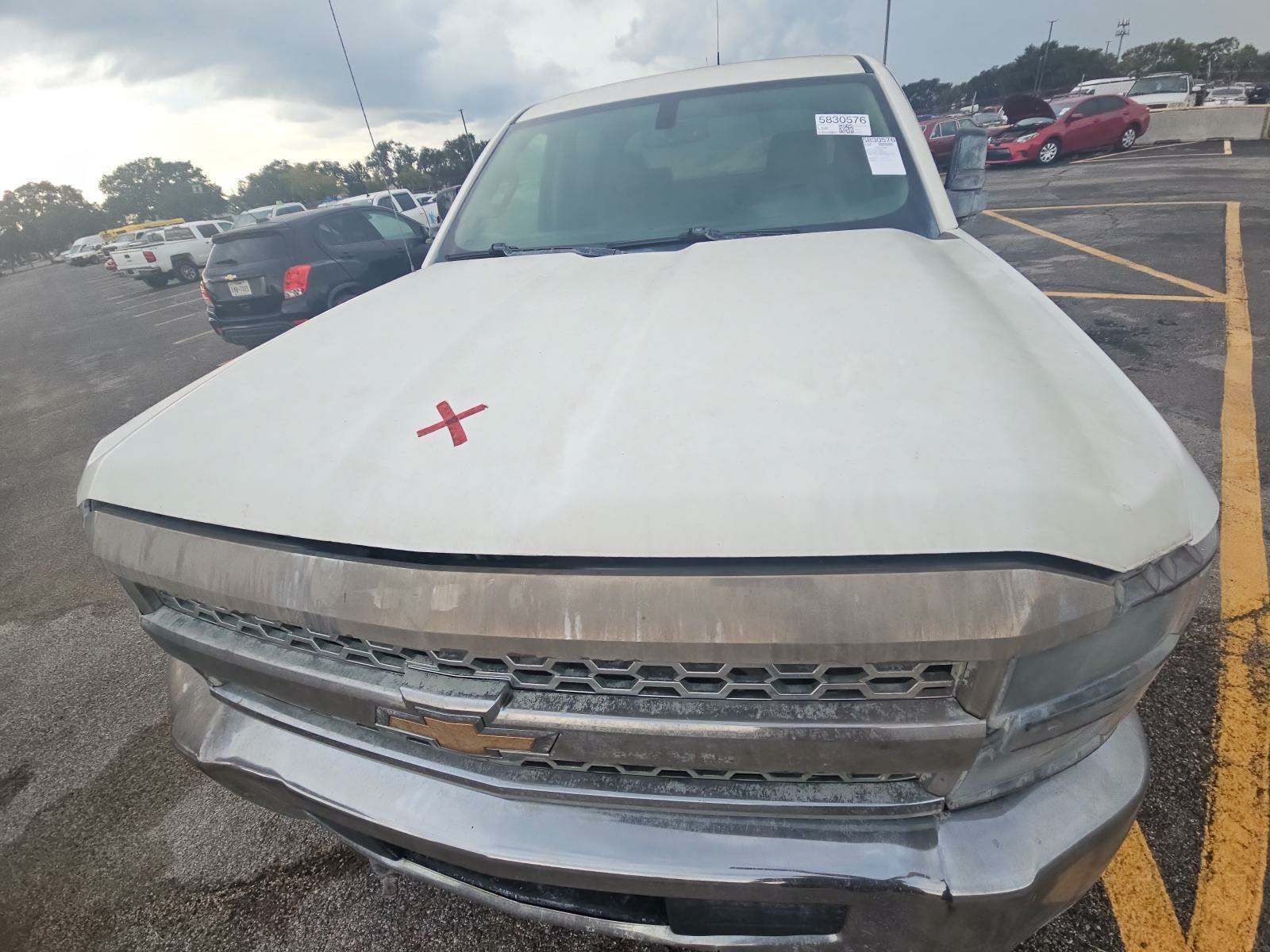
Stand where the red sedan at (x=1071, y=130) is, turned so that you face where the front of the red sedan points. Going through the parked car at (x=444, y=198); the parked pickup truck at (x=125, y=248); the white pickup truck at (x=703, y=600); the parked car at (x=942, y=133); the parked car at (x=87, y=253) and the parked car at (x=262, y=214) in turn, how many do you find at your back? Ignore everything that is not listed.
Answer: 0

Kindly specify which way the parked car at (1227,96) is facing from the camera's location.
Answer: facing the viewer

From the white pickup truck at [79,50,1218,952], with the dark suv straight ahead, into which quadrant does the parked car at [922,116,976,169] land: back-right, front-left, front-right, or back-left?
front-right

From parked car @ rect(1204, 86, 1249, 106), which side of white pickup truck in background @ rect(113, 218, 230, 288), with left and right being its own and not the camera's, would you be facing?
right

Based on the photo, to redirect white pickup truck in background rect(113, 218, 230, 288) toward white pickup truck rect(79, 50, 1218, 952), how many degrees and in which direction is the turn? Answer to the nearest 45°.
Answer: approximately 135° to its right

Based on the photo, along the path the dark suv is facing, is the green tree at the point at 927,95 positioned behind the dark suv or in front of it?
in front

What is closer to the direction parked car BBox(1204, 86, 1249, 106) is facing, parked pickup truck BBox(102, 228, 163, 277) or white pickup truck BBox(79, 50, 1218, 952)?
the white pickup truck

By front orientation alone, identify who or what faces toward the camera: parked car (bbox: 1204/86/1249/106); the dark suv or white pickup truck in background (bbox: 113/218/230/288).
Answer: the parked car

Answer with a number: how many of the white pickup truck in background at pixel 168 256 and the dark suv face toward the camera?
0

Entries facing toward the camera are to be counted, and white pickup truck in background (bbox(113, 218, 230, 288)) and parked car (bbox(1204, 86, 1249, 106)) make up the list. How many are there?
1

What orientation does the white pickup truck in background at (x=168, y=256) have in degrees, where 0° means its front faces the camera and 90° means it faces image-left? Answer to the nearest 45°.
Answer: approximately 225°

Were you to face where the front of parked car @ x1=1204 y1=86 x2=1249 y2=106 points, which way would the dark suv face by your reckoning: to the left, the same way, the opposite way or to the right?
the opposite way

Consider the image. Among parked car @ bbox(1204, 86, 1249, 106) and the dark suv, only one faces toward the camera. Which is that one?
the parked car

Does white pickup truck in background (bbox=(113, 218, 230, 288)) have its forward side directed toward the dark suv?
no

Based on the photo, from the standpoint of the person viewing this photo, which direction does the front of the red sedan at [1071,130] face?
facing the viewer and to the left of the viewer

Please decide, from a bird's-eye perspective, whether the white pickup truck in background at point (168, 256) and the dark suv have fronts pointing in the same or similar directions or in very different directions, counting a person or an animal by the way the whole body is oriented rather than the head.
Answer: same or similar directions

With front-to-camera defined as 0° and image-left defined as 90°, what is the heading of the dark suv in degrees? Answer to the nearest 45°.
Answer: approximately 225°
